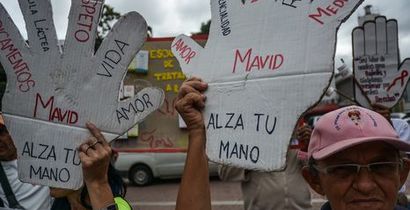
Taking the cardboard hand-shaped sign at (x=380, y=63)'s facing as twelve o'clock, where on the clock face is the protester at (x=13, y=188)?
The protester is roughly at 2 o'clock from the cardboard hand-shaped sign.

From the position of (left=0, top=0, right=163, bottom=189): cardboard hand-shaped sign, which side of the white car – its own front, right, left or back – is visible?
right

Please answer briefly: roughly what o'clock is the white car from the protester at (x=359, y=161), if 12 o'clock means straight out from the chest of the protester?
The white car is roughly at 5 o'clock from the protester.
